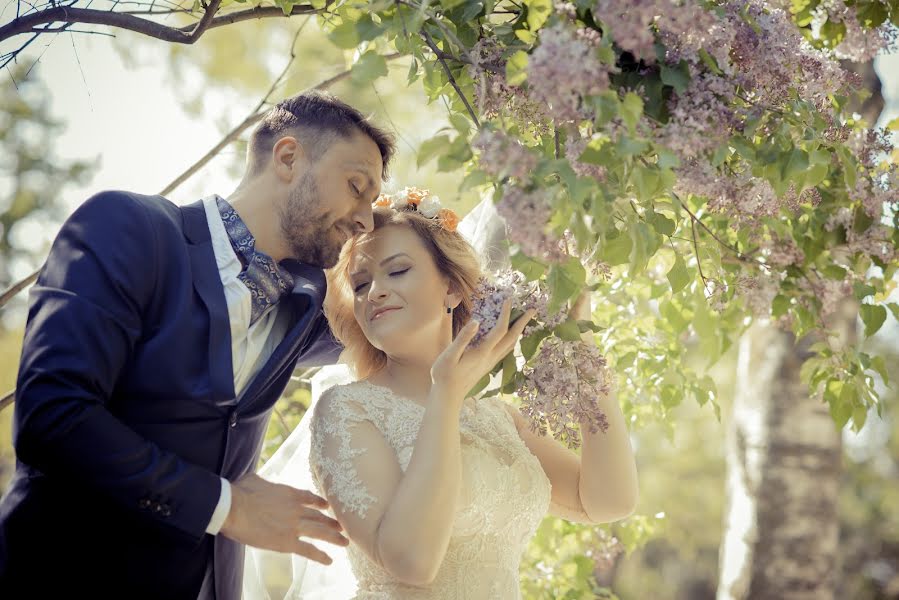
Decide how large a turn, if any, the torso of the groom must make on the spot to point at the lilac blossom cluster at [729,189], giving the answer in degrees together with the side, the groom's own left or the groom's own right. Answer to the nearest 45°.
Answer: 0° — they already face it

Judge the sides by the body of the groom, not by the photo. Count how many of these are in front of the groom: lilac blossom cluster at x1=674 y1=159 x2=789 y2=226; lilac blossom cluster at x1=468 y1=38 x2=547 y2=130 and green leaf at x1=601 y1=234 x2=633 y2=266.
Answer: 3

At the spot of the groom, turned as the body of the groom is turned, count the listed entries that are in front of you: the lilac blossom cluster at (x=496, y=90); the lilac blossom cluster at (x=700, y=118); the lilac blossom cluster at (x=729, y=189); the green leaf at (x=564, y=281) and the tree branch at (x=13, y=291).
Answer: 4

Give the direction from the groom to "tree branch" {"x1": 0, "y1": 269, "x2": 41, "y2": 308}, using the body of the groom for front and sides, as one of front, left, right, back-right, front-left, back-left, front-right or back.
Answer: back

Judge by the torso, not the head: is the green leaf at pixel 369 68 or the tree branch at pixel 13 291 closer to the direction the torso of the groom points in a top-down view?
the green leaf

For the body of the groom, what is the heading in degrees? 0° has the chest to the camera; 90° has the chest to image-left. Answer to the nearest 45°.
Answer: approximately 315°

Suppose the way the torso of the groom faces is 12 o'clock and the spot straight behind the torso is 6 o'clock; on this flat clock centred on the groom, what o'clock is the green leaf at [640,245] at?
The green leaf is roughly at 12 o'clock from the groom.
